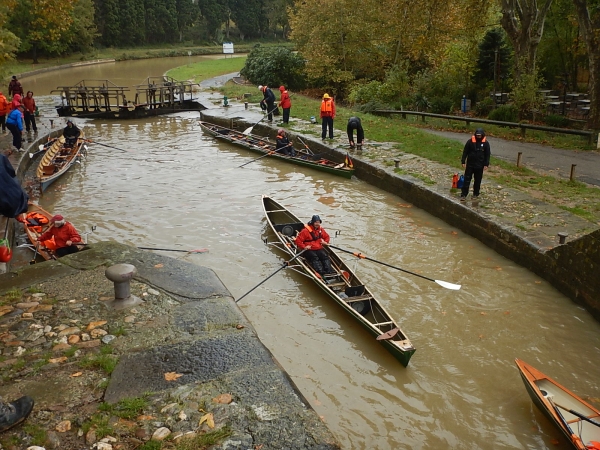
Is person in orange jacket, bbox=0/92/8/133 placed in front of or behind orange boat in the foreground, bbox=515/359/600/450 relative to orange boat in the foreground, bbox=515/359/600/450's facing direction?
in front

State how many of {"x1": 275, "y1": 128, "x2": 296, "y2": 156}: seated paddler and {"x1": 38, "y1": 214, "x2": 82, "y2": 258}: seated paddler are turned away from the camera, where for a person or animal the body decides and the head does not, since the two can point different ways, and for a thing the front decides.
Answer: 0

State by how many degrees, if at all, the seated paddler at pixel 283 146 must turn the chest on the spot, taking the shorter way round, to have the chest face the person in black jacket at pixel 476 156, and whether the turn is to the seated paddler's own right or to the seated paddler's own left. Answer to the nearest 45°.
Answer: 0° — they already face them

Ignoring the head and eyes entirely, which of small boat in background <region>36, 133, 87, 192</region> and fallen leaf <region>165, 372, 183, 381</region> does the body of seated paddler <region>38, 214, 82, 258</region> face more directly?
the fallen leaf

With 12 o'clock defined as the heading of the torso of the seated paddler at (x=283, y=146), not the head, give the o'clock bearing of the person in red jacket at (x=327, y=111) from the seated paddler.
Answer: The person in red jacket is roughly at 10 o'clock from the seated paddler.

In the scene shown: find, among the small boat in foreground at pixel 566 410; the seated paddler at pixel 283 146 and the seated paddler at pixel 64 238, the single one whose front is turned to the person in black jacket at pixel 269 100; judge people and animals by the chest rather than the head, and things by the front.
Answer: the small boat in foreground

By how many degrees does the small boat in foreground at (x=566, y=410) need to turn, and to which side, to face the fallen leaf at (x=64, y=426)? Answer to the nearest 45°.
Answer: approximately 90° to its left

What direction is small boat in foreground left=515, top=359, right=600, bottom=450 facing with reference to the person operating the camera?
facing away from the viewer and to the left of the viewer

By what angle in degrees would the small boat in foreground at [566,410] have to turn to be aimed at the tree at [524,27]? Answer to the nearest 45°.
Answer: approximately 45° to its right

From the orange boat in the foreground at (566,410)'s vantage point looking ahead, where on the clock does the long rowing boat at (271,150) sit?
The long rowing boat is roughly at 12 o'clock from the orange boat in the foreground.

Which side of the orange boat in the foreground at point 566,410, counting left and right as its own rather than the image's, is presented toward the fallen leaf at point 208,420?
left

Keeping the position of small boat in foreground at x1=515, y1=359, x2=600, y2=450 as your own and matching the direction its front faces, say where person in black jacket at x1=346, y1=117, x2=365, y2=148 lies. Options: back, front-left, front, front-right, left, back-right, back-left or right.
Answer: front

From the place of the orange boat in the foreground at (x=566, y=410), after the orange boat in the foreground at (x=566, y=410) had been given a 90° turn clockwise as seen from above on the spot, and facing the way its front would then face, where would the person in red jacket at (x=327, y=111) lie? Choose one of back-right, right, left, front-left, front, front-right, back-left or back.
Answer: left

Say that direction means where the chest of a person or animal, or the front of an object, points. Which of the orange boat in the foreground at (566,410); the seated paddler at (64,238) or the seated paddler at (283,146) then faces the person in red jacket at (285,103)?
the orange boat in the foreground

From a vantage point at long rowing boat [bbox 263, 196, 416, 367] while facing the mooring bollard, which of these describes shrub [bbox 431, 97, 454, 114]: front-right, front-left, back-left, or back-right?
back-right
